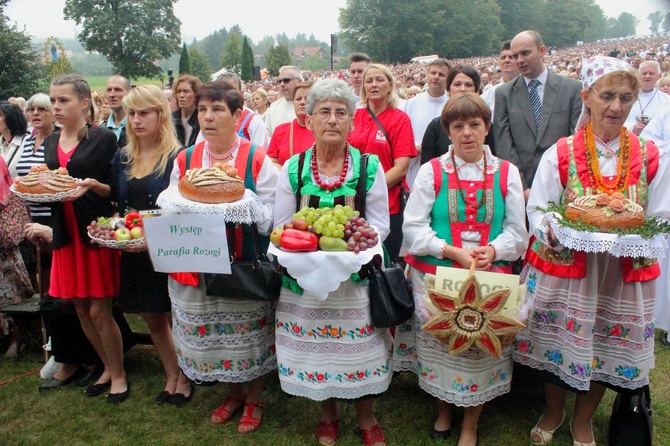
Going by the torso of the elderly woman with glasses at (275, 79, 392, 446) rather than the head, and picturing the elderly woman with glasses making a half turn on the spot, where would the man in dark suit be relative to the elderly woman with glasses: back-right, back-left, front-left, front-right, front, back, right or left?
front-right

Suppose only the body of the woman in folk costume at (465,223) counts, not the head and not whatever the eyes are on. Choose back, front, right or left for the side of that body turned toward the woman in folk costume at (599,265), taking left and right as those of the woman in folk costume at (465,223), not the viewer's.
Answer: left

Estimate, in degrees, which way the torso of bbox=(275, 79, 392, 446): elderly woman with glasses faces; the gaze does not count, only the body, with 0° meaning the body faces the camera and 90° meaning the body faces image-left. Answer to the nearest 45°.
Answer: approximately 0°

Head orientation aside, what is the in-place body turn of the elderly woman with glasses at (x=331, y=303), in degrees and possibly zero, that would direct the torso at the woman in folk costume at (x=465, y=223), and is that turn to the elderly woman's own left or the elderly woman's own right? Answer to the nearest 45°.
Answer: approximately 90° to the elderly woman's own left

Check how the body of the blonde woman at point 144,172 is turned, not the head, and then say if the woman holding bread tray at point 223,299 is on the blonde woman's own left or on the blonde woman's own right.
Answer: on the blonde woman's own left

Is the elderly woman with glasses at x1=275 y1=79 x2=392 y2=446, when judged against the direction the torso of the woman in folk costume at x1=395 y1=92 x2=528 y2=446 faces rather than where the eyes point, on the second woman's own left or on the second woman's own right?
on the second woman's own right

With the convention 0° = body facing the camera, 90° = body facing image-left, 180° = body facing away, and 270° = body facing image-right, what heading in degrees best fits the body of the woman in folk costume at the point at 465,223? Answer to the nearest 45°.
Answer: approximately 0°

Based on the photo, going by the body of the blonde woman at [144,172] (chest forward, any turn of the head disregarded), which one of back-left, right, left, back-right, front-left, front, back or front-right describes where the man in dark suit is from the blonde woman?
back-left
